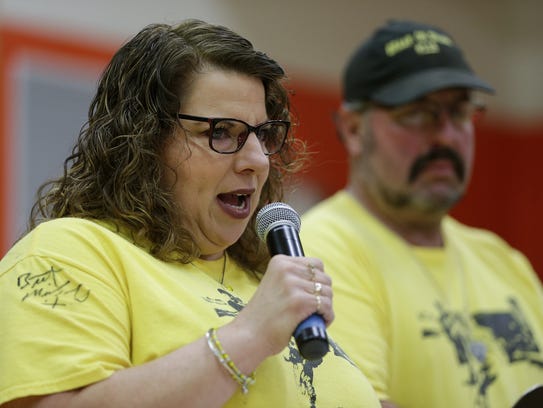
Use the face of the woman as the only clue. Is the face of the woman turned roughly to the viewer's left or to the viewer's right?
to the viewer's right

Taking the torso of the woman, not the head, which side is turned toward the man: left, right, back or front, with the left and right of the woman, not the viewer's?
left

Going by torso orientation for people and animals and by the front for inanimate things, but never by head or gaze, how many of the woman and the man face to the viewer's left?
0

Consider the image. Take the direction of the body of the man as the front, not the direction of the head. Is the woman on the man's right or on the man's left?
on the man's right

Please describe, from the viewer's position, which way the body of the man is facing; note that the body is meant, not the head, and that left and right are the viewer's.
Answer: facing the viewer and to the right of the viewer
